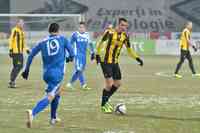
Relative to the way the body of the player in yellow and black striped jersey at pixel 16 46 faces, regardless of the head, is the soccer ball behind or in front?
in front

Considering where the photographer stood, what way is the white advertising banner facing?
facing the viewer

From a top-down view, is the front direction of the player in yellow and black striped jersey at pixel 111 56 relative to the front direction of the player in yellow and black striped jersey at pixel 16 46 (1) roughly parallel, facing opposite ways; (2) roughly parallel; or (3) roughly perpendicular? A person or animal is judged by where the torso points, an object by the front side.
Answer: roughly parallel

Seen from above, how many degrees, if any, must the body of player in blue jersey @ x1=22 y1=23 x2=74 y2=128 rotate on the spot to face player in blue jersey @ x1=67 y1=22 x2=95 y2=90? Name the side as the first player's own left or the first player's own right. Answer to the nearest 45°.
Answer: approximately 45° to the first player's own left

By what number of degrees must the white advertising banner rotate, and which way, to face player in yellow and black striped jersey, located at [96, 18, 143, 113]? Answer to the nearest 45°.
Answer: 0° — it already faces them

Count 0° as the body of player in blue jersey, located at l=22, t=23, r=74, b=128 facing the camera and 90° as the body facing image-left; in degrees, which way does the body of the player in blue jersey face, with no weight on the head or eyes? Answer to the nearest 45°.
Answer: approximately 225°

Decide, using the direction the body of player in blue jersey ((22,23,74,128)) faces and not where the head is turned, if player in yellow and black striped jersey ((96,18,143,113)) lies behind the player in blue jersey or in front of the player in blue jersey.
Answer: in front

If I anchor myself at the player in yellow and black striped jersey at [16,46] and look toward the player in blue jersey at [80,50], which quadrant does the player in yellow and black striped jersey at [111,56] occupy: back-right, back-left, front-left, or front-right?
front-right

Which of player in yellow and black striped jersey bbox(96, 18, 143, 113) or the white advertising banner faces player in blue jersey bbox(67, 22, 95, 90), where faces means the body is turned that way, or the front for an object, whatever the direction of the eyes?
the white advertising banner

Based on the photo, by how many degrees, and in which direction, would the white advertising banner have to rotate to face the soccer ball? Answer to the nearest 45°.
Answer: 0° — it already faces it

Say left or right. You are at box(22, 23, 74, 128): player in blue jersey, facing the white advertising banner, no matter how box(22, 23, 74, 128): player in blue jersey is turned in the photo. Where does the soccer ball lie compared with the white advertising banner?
right

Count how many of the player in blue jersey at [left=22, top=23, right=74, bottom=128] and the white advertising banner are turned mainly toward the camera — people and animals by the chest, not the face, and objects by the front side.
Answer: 1
